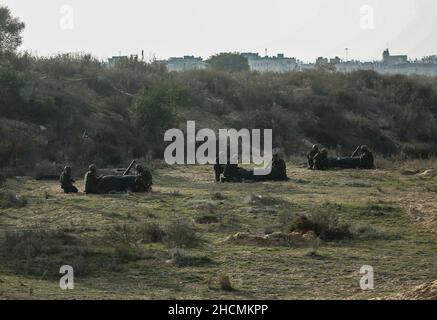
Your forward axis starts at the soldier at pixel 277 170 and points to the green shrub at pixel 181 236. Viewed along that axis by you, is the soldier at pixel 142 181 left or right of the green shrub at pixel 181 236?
right

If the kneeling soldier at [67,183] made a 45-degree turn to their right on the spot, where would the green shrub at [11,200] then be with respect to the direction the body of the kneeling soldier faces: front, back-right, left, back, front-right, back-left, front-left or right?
right

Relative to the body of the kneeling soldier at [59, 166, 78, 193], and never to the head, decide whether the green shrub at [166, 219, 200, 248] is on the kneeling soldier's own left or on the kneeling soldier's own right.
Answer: on the kneeling soldier's own right

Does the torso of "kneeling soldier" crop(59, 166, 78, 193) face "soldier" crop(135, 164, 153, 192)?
yes

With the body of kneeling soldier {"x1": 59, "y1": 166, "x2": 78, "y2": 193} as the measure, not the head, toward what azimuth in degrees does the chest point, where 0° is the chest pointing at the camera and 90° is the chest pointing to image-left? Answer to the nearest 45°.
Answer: approximately 270°
